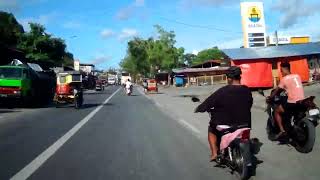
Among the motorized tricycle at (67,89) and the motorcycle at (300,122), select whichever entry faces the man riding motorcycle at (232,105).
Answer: the motorized tricycle

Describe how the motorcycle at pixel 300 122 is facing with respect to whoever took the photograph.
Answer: facing away from the viewer and to the left of the viewer

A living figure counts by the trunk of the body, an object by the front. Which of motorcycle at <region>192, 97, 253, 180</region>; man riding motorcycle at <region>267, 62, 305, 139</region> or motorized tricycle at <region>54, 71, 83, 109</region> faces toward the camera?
the motorized tricycle

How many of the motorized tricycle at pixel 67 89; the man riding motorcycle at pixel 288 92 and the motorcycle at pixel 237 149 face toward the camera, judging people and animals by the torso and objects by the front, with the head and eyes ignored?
1

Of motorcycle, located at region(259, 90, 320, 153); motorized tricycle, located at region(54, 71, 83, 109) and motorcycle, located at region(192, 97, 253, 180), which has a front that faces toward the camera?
the motorized tricycle

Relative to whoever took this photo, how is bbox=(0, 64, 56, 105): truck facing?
facing the viewer and to the left of the viewer

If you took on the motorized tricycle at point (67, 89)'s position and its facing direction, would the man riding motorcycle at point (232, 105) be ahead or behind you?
ahead

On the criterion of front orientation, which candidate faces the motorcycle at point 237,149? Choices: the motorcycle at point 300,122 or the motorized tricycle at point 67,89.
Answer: the motorized tricycle

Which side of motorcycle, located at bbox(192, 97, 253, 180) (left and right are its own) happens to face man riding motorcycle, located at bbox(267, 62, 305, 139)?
right

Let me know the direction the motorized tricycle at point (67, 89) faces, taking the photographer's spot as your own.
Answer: facing the viewer

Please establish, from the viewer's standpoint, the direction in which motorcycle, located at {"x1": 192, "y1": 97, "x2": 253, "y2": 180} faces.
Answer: facing away from the viewer and to the left of the viewer

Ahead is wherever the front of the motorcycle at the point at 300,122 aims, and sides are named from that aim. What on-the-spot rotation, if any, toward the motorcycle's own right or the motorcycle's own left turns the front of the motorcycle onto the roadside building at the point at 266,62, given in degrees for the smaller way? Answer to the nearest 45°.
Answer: approximately 45° to the motorcycle's own right

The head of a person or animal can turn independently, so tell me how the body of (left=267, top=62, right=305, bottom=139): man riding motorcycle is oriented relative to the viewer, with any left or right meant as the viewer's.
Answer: facing away from the viewer and to the left of the viewer

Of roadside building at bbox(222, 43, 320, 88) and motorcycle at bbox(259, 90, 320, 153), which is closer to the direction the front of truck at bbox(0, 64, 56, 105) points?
the motorcycle

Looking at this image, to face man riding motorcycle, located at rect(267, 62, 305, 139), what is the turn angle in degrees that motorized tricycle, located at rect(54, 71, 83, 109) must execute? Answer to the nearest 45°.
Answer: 0° — it already faces them
